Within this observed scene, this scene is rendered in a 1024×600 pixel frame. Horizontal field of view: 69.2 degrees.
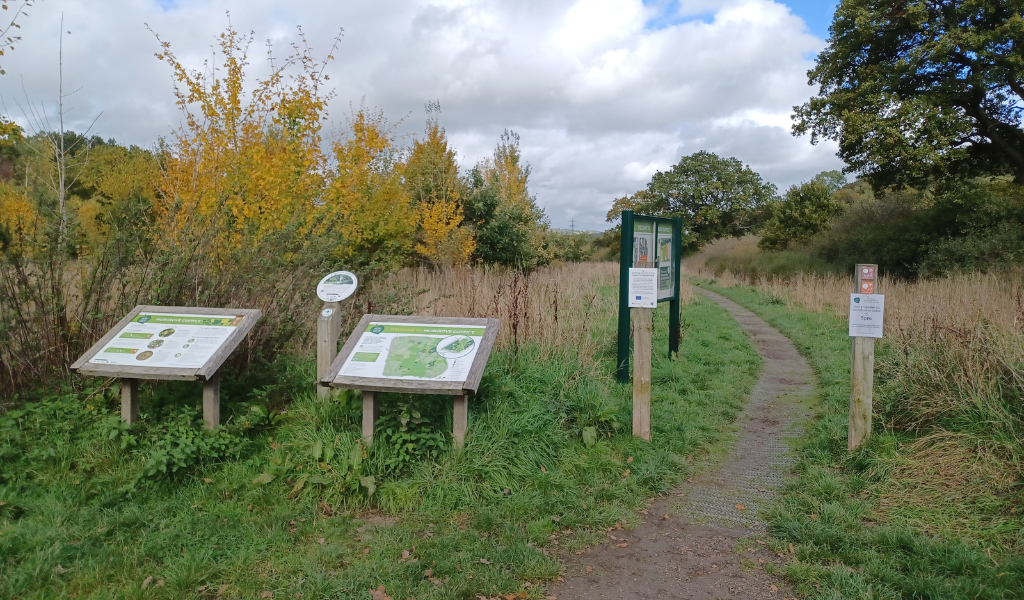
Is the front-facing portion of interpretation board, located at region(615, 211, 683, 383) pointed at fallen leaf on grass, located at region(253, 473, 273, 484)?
no

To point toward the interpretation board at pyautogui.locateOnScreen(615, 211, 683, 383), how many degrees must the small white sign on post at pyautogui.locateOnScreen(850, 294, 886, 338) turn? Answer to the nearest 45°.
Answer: approximately 135° to its right

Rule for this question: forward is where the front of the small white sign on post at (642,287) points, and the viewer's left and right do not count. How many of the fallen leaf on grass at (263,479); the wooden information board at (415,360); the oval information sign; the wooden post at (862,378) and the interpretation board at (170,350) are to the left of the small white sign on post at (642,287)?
1

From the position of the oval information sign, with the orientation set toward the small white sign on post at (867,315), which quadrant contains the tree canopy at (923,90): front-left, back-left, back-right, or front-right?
front-left

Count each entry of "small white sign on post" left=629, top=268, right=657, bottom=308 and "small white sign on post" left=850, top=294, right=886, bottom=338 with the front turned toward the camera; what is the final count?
2

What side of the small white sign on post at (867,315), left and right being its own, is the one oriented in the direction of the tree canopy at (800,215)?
back

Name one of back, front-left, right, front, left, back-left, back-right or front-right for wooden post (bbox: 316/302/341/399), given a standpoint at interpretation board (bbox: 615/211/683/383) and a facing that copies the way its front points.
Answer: right

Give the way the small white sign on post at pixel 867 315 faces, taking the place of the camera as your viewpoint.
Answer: facing the viewer

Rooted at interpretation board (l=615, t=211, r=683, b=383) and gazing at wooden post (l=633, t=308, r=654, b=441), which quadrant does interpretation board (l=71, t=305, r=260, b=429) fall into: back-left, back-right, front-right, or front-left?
front-right

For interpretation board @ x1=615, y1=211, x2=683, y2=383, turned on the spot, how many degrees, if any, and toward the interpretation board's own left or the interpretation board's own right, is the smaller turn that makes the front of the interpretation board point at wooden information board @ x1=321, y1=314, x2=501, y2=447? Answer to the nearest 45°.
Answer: approximately 90° to the interpretation board's own right

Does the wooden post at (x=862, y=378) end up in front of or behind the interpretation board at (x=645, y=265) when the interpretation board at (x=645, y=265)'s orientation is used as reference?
in front

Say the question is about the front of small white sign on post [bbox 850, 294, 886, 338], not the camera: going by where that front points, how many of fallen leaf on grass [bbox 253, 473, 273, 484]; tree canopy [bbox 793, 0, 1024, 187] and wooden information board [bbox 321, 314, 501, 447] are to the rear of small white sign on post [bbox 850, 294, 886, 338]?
1

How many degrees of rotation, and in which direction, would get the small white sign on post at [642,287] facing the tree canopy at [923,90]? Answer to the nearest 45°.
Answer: approximately 135° to its left

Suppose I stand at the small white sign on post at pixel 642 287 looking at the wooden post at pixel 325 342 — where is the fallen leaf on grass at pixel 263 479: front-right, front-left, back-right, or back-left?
front-left

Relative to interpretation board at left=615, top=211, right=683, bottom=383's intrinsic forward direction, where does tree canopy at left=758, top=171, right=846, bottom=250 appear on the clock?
The tree canopy is roughly at 8 o'clock from the interpretation board.
